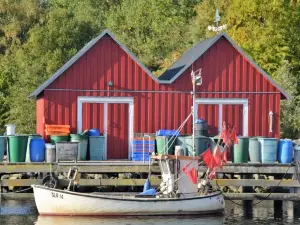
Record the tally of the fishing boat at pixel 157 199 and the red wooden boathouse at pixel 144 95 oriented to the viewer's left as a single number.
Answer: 1

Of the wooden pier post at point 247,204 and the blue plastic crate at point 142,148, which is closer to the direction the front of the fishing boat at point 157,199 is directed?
the blue plastic crate

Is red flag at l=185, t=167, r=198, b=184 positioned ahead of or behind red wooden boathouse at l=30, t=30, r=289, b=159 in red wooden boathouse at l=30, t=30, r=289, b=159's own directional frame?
ahead

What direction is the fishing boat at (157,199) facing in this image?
to the viewer's left

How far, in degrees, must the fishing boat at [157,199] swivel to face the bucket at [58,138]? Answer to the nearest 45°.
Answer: approximately 45° to its right

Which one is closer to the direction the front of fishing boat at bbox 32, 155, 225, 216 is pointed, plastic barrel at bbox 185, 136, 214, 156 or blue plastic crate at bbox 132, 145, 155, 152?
the blue plastic crate

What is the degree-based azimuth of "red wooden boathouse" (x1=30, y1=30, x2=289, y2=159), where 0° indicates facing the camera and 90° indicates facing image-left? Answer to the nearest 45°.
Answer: approximately 0°

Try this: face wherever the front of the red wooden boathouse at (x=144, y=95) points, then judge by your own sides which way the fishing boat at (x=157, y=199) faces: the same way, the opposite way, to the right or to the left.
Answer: to the right

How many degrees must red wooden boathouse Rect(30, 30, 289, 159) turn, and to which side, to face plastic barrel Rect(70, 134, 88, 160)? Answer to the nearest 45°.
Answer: approximately 45° to its right
